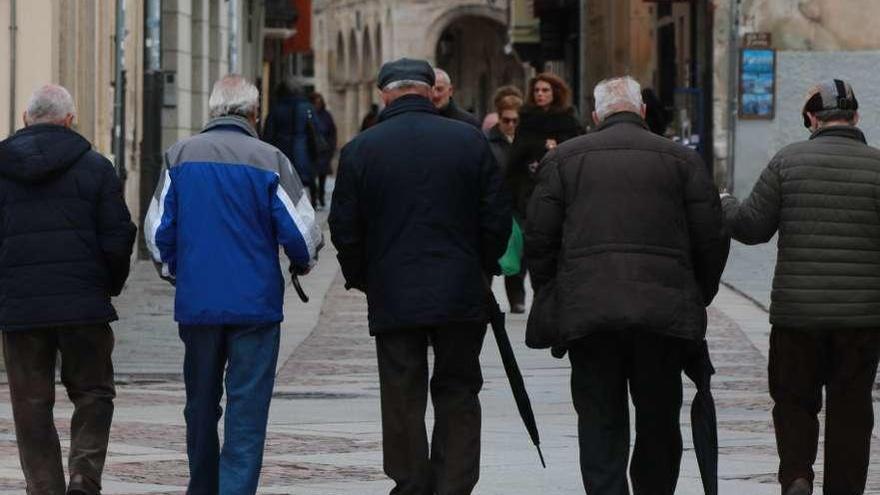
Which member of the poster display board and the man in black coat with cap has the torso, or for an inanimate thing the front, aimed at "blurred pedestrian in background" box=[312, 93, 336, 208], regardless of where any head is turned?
the man in black coat with cap

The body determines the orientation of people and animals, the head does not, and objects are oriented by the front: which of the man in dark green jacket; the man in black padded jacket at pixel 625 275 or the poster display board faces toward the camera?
the poster display board

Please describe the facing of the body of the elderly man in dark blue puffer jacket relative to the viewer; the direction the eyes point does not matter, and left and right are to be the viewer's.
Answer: facing away from the viewer

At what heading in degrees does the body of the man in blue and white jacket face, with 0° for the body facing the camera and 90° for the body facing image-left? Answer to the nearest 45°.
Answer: approximately 180°

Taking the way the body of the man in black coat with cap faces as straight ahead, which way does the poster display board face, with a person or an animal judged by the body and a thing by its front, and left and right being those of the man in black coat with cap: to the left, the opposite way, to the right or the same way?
the opposite way

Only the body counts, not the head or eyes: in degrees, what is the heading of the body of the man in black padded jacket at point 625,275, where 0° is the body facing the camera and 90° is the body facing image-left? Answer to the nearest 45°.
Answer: approximately 180°

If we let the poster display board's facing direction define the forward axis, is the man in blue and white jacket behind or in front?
in front

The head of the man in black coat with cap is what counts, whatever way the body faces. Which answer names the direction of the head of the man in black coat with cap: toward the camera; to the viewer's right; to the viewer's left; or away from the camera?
away from the camera

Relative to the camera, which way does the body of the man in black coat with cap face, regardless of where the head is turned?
away from the camera

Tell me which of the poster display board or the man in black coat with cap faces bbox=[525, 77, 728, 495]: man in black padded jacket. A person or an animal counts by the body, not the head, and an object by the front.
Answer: the poster display board

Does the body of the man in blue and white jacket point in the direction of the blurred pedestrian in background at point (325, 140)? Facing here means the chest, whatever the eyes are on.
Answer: yes

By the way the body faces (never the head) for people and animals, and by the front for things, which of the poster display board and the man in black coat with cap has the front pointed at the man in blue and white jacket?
the poster display board

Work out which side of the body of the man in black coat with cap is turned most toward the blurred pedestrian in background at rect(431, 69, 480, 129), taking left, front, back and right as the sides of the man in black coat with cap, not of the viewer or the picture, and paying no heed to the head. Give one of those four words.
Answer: front

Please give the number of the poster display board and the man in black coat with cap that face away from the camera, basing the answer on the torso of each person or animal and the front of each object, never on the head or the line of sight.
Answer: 1

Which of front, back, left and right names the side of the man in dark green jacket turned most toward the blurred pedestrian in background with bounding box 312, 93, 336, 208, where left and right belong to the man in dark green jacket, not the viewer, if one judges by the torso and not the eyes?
front
